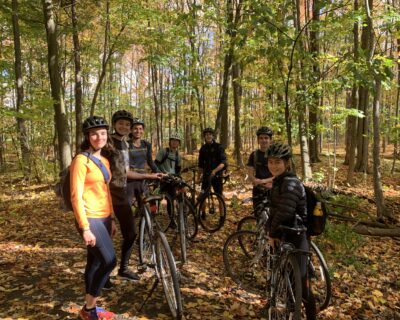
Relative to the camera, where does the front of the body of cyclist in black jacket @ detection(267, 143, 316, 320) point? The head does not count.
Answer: to the viewer's left

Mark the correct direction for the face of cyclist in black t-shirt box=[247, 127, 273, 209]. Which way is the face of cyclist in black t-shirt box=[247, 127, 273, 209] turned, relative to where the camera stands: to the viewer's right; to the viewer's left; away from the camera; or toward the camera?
toward the camera

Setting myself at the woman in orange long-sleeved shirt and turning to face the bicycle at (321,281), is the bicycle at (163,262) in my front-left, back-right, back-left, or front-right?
front-left

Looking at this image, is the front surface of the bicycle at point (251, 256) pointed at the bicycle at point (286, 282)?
no

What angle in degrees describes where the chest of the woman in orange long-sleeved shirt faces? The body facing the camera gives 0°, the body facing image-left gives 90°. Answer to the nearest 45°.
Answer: approximately 315°

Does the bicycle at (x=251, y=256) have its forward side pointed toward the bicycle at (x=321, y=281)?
no

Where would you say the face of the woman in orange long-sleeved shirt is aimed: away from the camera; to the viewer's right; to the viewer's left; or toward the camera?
toward the camera

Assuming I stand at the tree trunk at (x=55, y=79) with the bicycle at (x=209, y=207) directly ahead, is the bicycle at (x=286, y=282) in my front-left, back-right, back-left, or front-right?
front-right

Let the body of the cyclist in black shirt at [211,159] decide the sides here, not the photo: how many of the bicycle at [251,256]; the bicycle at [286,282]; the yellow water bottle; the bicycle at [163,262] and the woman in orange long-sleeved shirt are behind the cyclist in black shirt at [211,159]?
0

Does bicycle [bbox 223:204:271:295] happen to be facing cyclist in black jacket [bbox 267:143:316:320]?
no

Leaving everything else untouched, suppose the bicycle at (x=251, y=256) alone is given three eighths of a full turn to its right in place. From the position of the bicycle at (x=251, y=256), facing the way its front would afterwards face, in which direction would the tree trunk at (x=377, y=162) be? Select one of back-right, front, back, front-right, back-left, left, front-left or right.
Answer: front-right

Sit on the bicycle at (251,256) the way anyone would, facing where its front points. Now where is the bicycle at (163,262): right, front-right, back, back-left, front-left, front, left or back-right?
front
